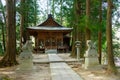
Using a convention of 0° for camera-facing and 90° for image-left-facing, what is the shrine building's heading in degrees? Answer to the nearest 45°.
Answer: approximately 0°

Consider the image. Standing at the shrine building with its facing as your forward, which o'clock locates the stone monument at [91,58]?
The stone monument is roughly at 12 o'clock from the shrine building.

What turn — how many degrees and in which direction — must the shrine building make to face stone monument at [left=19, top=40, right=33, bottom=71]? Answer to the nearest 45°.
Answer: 0° — it already faces it

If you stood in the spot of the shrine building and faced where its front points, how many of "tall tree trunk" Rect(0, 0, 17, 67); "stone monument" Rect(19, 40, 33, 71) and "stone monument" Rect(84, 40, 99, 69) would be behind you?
0

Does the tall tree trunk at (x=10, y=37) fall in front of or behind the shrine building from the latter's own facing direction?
in front
